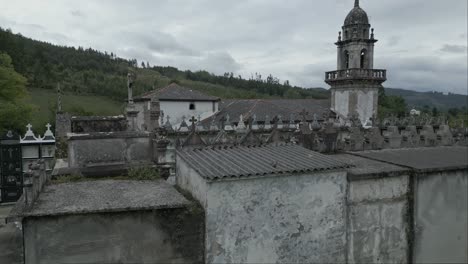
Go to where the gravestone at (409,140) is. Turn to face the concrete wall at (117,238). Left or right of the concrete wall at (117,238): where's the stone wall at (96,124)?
right

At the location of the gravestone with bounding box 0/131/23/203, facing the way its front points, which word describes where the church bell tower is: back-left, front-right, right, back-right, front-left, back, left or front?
left

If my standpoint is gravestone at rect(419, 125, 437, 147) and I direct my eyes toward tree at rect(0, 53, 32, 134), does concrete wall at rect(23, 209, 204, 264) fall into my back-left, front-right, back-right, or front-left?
front-left

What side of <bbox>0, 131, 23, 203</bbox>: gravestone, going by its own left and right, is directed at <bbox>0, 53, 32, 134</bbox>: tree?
back

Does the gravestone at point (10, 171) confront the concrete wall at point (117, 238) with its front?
yes

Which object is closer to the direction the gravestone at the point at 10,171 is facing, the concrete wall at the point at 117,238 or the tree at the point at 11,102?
the concrete wall

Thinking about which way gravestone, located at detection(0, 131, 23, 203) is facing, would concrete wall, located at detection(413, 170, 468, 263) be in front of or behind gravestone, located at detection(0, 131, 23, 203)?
in front

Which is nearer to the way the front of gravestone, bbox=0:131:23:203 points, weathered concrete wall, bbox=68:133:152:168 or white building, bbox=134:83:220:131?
the weathered concrete wall

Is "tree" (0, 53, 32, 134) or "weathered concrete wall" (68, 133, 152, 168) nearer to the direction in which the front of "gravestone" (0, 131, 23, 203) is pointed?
the weathered concrete wall

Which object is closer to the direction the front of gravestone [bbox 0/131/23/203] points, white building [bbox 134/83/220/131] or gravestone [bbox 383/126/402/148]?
the gravestone

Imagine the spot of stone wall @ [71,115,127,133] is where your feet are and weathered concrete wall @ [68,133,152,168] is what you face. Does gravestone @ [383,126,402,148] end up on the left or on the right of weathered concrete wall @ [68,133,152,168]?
left

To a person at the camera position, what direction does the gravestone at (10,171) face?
facing the viewer
